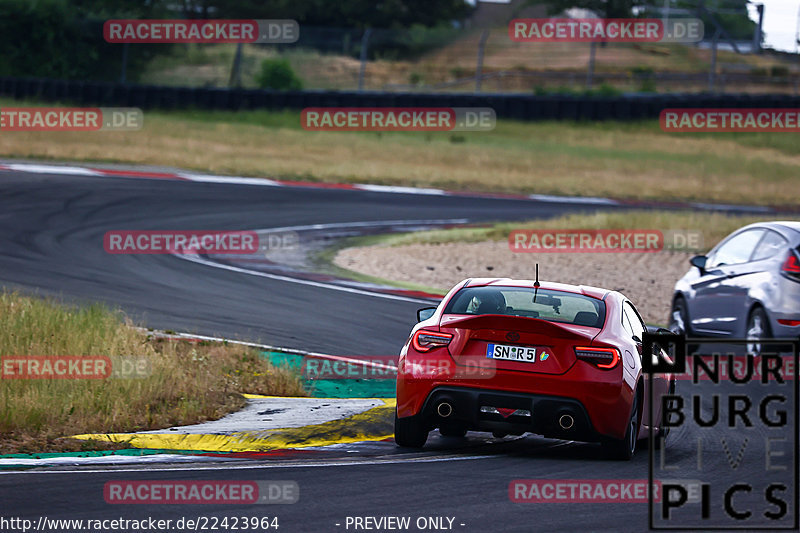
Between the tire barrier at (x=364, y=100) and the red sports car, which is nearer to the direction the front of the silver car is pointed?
the tire barrier

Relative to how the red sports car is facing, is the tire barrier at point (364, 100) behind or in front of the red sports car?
in front

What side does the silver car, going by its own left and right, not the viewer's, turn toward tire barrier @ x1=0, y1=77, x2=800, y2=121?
front

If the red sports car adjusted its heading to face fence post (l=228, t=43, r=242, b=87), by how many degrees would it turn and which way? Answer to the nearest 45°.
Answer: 0° — it already faces it

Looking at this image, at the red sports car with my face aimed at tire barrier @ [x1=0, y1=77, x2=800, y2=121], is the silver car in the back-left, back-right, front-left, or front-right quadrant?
front-right

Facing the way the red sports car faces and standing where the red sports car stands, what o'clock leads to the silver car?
The silver car is roughly at 1 o'clock from the red sports car.

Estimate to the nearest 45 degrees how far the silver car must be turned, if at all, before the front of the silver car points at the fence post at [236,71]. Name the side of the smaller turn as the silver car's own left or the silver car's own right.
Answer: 0° — it already faces it

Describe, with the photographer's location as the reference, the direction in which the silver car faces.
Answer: facing away from the viewer and to the left of the viewer

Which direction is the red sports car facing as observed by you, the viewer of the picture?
facing away from the viewer

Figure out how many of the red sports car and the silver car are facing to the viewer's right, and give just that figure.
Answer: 0

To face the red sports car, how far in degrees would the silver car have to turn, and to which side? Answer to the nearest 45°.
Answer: approximately 135° to its left

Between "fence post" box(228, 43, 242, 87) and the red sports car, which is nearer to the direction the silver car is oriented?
the fence post
